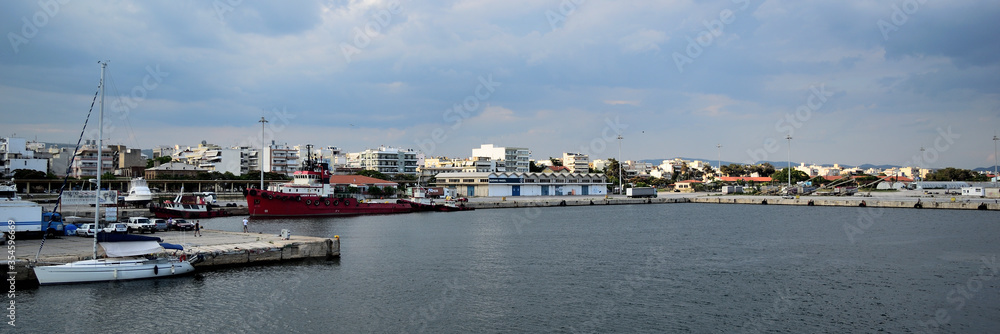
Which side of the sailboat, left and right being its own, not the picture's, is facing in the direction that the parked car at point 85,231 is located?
right

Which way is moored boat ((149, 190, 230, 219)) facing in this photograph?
to the viewer's left

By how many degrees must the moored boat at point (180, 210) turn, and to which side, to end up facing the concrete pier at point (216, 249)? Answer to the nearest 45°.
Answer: approximately 90° to its left

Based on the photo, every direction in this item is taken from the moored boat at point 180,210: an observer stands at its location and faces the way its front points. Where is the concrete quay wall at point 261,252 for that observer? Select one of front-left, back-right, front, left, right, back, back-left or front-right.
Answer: left

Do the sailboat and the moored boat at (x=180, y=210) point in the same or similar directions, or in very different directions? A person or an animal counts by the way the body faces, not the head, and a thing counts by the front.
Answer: same or similar directions

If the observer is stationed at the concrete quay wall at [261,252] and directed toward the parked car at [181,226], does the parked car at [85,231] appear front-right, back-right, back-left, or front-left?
front-left

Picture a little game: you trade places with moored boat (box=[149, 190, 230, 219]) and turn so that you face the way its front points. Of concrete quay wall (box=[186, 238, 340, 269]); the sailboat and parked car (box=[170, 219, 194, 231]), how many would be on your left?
3

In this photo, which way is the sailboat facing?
to the viewer's left

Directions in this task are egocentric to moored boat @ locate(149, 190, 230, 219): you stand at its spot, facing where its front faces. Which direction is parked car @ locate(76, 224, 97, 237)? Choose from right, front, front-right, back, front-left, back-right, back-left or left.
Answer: left

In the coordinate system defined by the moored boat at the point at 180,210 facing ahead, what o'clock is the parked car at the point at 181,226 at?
The parked car is roughly at 9 o'clock from the moored boat.
